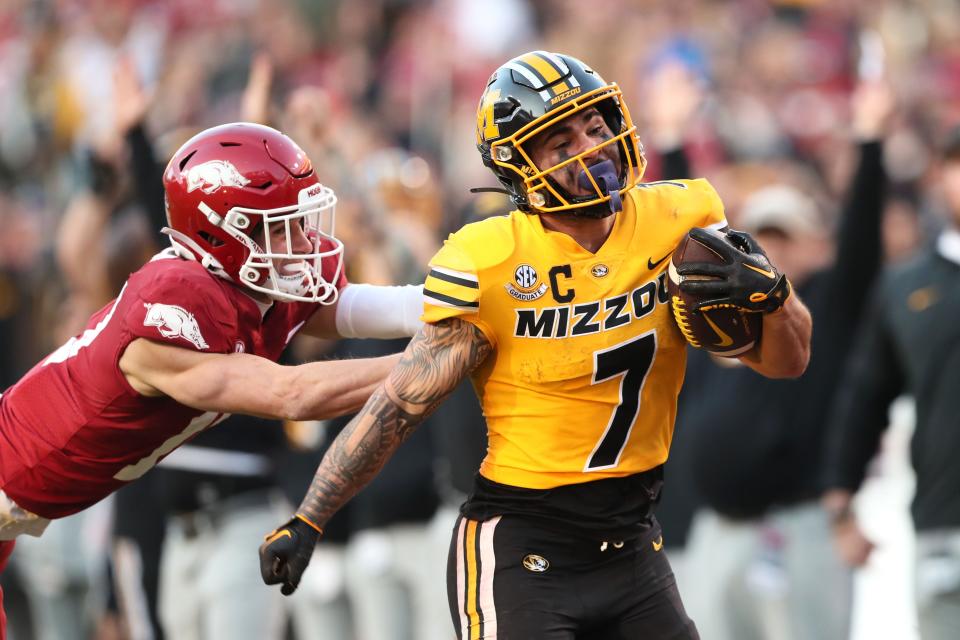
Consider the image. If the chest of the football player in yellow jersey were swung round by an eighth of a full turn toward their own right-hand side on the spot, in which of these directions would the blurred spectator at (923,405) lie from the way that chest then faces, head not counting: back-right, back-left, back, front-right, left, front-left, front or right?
back-left

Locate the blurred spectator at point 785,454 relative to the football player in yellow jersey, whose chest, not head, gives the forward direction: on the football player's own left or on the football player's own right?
on the football player's own left

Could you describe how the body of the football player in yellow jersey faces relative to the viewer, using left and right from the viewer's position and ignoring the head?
facing the viewer and to the right of the viewer

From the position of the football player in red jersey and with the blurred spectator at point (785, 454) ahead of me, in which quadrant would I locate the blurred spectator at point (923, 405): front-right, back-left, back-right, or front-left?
front-right

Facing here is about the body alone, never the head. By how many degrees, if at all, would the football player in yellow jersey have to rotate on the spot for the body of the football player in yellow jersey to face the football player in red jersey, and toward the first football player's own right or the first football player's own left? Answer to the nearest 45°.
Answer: approximately 135° to the first football player's own right

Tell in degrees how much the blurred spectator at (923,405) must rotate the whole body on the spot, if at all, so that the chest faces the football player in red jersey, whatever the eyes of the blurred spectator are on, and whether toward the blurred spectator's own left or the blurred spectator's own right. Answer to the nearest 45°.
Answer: approximately 45° to the blurred spectator's own right
